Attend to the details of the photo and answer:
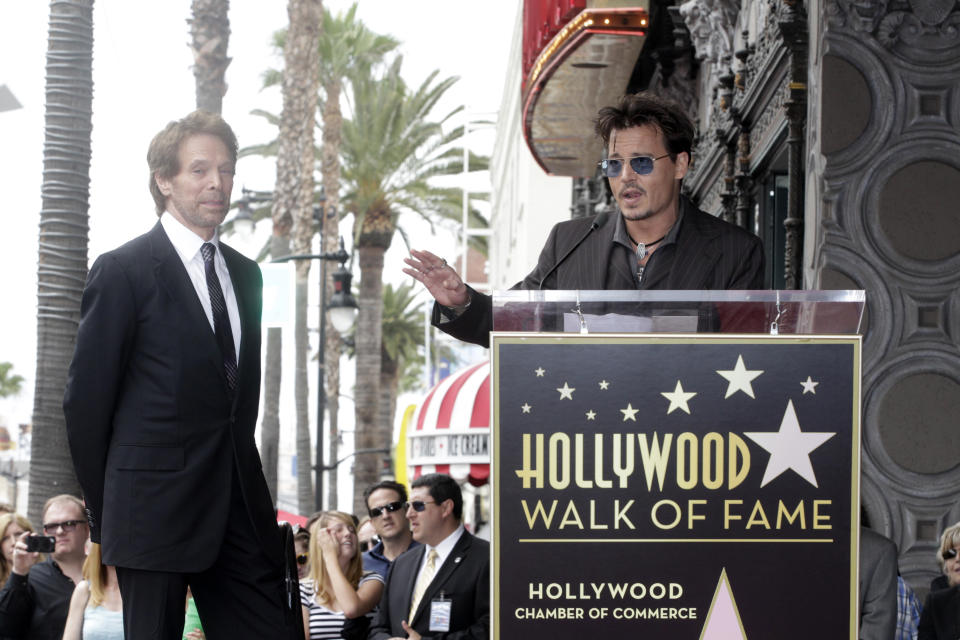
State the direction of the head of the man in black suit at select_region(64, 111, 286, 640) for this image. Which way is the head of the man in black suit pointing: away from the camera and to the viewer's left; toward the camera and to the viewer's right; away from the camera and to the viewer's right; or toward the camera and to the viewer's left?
toward the camera and to the viewer's right

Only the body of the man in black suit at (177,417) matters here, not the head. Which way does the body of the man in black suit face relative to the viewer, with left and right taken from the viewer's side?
facing the viewer and to the right of the viewer

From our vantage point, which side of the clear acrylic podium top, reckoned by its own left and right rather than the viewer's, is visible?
front

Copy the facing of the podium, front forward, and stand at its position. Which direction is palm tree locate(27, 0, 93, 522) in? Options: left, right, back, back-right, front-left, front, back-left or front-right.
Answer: back-right

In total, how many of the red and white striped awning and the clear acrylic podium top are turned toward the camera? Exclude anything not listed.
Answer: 2

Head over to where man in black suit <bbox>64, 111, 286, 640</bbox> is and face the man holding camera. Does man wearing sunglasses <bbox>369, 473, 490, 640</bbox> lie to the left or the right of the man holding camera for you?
right

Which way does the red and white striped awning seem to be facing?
toward the camera

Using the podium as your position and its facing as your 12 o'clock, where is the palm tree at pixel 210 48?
The palm tree is roughly at 5 o'clock from the podium.

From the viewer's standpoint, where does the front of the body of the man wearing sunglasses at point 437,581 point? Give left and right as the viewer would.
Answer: facing the viewer and to the left of the viewer

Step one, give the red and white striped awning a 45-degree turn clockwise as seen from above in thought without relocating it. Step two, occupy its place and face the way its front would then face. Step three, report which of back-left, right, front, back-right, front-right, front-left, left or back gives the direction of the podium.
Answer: front-left
